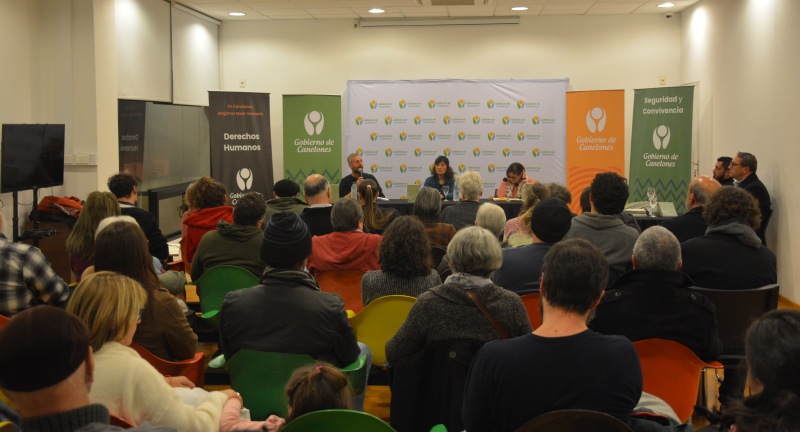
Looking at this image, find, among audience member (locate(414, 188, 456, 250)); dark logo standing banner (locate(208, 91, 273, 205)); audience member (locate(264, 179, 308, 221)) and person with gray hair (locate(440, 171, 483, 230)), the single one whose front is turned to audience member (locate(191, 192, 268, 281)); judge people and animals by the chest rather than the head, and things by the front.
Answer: the dark logo standing banner

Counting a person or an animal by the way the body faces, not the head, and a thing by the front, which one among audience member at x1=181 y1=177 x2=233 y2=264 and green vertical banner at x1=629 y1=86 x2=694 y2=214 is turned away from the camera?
the audience member

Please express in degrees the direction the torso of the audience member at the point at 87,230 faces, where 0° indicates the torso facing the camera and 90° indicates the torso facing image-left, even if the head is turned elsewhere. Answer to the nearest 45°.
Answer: approximately 225°

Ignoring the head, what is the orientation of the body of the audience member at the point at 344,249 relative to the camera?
away from the camera

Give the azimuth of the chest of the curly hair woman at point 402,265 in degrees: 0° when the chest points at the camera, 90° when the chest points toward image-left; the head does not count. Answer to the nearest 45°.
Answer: approximately 180°

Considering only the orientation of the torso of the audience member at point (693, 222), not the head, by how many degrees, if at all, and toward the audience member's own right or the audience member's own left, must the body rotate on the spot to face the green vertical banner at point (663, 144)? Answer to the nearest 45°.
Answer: approximately 45° to the audience member's own right

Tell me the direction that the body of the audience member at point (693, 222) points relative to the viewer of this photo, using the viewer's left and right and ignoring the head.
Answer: facing away from the viewer and to the left of the viewer

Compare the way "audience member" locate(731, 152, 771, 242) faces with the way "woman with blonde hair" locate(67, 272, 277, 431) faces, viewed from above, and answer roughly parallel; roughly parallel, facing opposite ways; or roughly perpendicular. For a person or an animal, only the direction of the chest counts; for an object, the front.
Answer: roughly perpendicular

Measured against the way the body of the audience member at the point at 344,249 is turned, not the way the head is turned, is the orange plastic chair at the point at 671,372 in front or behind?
behind

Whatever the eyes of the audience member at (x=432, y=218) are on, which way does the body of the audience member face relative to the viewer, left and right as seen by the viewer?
facing away from the viewer

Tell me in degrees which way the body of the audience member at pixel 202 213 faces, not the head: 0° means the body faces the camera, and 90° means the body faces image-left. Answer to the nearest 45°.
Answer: approximately 180°

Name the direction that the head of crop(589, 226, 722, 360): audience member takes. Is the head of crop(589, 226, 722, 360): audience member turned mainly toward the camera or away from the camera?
away from the camera

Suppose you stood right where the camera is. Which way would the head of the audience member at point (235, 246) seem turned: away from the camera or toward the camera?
away from the camera

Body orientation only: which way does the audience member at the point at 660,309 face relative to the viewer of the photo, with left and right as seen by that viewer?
facing away from the viewer
